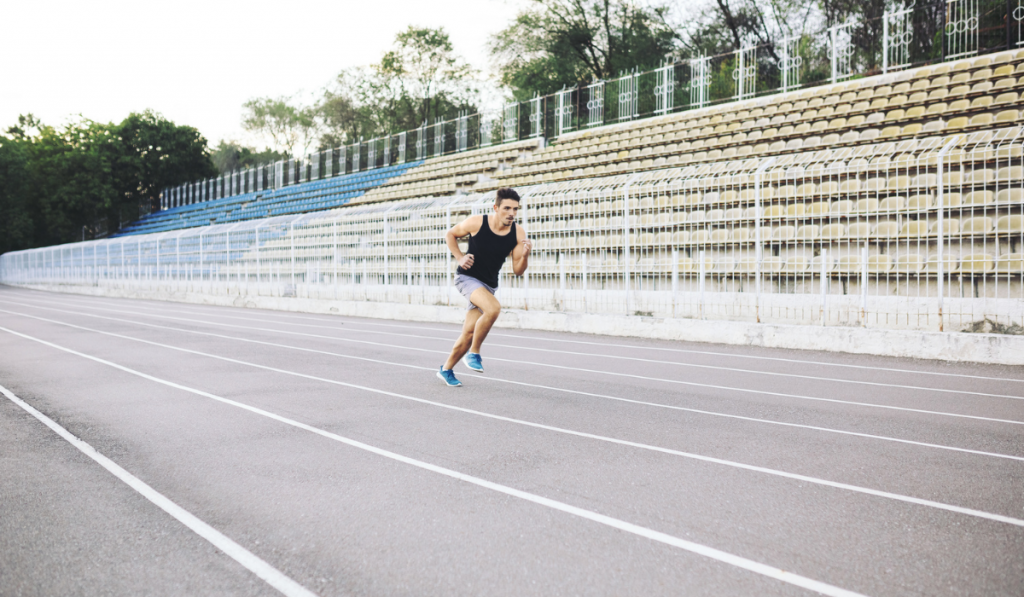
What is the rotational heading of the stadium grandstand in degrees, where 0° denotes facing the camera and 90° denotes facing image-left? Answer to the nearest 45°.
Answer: approximately 45°

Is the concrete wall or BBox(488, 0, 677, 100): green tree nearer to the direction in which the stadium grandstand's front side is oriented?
the concrete wall

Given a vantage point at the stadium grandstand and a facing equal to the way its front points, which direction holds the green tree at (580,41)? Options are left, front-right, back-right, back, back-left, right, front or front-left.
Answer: back-right

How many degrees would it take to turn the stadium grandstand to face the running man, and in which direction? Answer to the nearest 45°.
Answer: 0° — it already faces them
